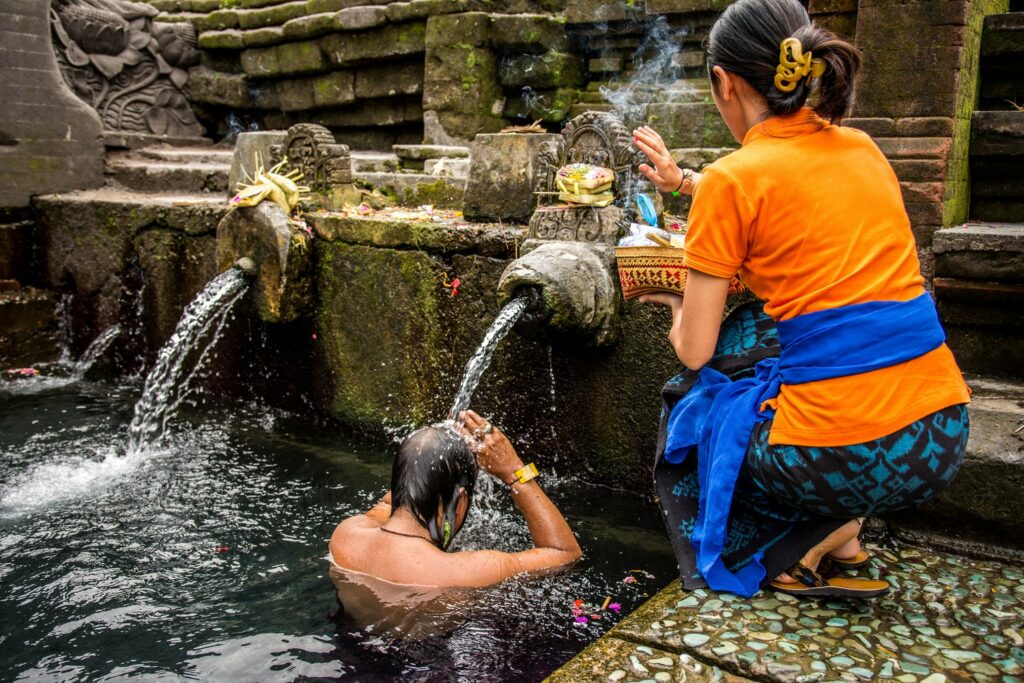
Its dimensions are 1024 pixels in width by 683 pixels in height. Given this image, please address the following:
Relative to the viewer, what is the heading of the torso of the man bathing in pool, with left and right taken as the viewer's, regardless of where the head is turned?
facing away from the viewer and to the right of the viewer

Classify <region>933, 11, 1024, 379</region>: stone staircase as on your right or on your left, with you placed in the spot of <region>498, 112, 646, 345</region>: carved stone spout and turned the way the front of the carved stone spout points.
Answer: on your left

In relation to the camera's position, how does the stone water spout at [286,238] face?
facing the viewer and to the left of the viewer

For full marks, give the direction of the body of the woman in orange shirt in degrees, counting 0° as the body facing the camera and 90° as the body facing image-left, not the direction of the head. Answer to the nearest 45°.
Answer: approximately 135°

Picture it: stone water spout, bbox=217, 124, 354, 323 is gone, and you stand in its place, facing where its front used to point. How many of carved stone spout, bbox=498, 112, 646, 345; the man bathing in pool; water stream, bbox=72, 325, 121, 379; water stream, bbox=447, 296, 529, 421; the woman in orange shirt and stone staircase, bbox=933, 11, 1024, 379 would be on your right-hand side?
1

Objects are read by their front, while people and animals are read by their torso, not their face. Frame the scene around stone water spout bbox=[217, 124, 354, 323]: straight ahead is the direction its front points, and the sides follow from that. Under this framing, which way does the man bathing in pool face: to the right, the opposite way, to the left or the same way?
the opposite way

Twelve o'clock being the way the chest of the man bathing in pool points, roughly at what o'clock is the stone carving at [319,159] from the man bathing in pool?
The stone carving is roughly at 10 o'clock from the man bathing in pool.

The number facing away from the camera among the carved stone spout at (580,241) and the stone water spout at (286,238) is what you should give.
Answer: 0

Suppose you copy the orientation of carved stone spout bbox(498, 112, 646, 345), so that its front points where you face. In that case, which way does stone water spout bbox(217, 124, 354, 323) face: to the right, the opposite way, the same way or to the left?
the same way

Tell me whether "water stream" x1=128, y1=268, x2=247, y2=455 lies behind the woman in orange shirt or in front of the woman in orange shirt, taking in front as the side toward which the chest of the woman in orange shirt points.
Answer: in front

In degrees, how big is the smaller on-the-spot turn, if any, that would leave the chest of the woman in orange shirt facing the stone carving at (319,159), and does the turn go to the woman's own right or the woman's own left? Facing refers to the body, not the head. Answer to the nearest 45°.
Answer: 0° — they already face it

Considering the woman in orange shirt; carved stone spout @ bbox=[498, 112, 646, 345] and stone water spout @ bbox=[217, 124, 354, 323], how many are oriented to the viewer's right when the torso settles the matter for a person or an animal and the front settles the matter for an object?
0

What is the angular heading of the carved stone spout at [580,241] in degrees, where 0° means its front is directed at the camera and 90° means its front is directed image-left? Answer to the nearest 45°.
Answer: approximately 45°

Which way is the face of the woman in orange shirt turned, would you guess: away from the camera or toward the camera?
away from the camera

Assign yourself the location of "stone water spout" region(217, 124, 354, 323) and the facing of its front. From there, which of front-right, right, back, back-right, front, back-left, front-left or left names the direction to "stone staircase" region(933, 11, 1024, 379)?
left
